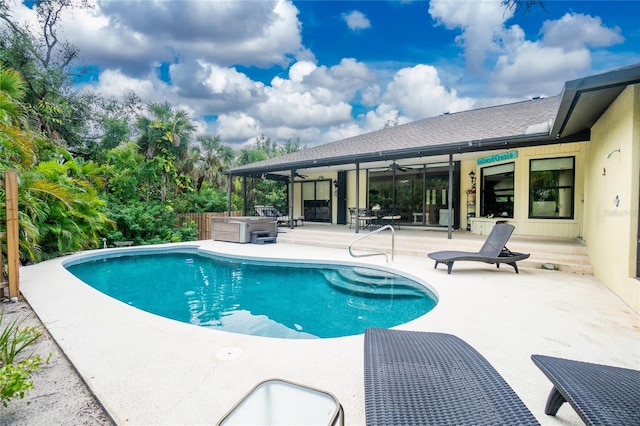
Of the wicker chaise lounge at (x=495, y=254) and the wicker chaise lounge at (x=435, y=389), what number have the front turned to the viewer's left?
1

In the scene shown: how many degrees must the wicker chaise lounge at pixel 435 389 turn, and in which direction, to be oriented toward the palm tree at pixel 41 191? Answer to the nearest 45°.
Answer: approximately 90° to its left

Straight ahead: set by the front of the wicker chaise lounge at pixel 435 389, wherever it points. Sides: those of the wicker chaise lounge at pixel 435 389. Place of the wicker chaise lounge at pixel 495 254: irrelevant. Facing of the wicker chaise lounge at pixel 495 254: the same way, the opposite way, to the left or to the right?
to the left

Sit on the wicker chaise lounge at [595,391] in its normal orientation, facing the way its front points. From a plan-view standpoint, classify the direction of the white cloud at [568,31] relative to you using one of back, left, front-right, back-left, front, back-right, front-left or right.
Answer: front-right

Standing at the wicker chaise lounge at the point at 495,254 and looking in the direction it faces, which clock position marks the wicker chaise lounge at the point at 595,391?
the wicker chaise lounge at the point at 595,391 is roughly at 9 o'clock from the wicker chaise lounge at the point at 495,254.

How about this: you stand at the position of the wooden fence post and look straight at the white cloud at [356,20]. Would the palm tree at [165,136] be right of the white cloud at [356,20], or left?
left

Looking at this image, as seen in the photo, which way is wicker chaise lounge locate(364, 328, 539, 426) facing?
away from the camera

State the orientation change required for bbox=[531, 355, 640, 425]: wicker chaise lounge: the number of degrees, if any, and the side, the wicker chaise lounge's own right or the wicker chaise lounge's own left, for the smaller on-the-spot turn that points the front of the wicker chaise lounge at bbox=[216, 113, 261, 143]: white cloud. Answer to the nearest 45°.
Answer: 0° — it already faces it

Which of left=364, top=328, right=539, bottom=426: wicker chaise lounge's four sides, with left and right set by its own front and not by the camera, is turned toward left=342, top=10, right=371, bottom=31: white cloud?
front

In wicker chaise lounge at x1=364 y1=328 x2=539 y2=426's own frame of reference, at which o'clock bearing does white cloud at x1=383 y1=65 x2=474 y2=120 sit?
The white cloud is roughly at 12 o'clock from the wicker chaise lounge.

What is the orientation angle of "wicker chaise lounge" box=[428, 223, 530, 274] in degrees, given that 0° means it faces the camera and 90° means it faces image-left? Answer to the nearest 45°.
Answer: approximately 90°

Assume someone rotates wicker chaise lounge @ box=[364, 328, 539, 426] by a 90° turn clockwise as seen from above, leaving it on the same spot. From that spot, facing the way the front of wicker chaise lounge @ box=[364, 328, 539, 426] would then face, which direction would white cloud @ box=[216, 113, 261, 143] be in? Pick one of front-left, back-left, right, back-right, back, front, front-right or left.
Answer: back-left

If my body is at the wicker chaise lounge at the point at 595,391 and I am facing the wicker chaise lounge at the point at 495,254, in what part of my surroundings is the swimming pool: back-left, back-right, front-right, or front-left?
front-left
